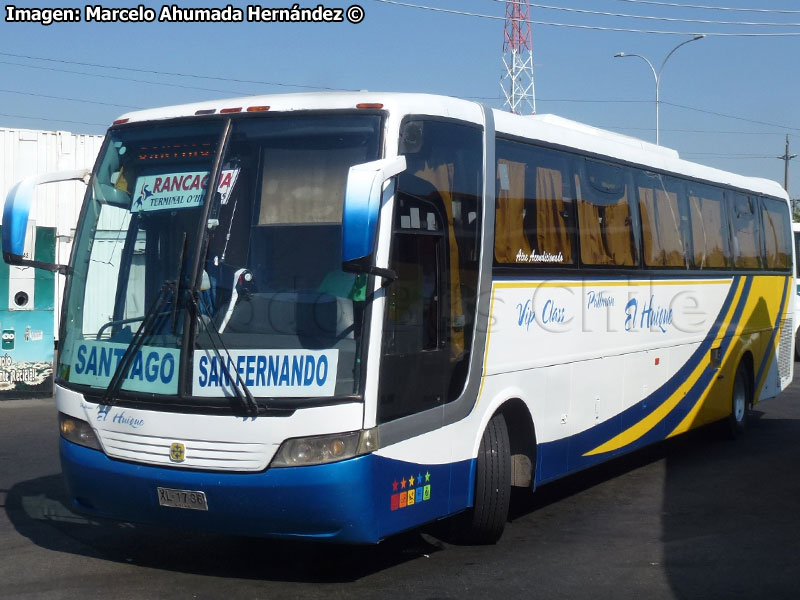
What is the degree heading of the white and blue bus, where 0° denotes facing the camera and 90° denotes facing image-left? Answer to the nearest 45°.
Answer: approximately 45°
